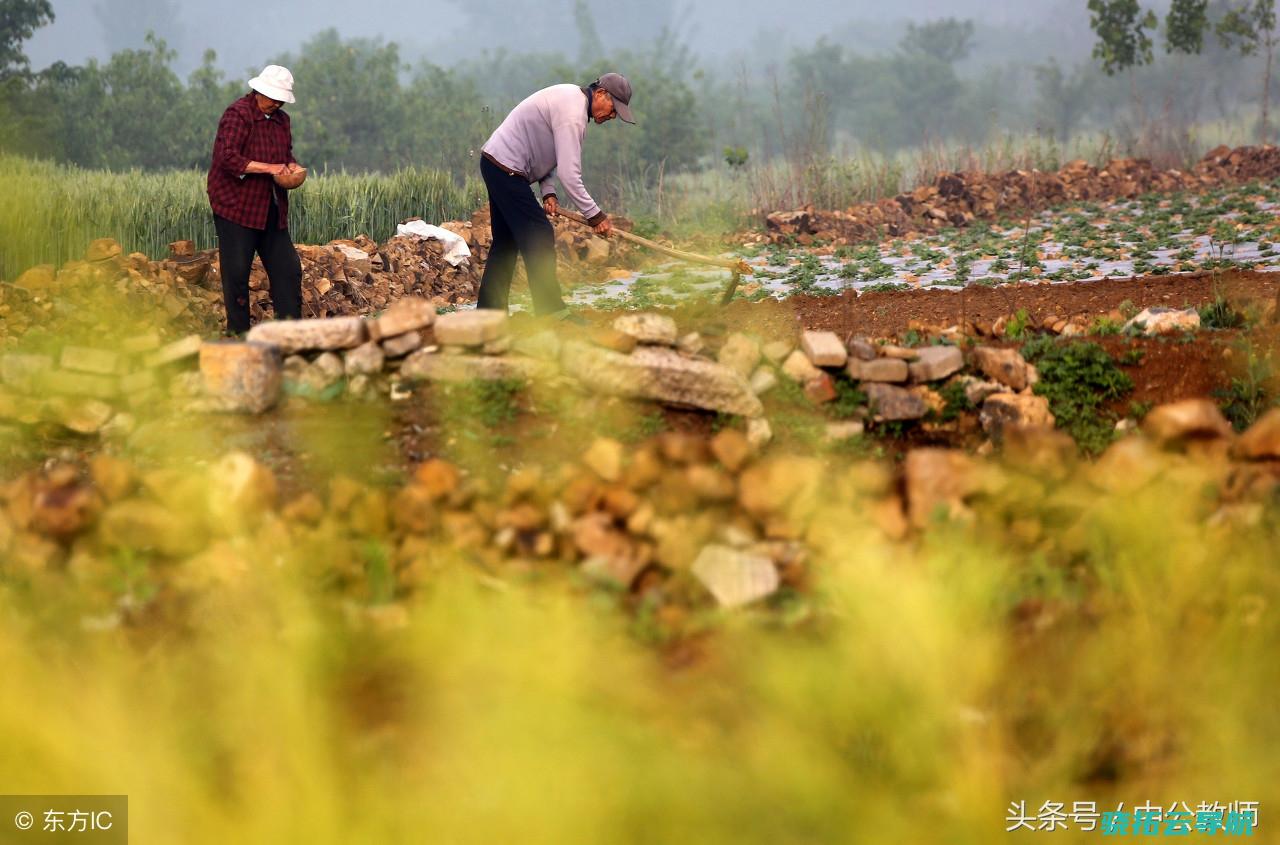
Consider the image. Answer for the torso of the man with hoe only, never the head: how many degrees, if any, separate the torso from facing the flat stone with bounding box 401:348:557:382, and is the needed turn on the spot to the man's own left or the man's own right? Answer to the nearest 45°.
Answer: approximately 90° to the man's own right

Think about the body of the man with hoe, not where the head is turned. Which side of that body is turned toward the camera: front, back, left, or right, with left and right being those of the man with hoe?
right

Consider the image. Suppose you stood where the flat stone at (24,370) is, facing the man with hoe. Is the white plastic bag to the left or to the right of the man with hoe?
left

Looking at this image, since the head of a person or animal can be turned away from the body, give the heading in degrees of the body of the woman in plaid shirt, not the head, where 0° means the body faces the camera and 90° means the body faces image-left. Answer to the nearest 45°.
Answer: approximately 315°

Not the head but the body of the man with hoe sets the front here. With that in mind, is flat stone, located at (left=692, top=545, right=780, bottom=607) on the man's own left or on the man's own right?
on the man's own right

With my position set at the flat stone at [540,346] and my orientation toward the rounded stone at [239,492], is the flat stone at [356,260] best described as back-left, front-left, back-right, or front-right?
back-right

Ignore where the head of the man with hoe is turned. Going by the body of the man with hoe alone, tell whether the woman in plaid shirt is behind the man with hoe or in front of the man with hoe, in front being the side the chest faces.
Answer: behind

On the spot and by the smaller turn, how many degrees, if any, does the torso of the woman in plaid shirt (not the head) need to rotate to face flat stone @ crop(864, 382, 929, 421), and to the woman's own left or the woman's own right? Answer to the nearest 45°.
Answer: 0° — they already face it

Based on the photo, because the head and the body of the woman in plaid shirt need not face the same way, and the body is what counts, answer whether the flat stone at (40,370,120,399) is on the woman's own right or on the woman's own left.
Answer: on the woman's own right

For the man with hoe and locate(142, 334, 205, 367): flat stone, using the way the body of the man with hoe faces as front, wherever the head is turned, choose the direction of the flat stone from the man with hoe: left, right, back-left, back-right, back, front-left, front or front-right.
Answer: back-right
